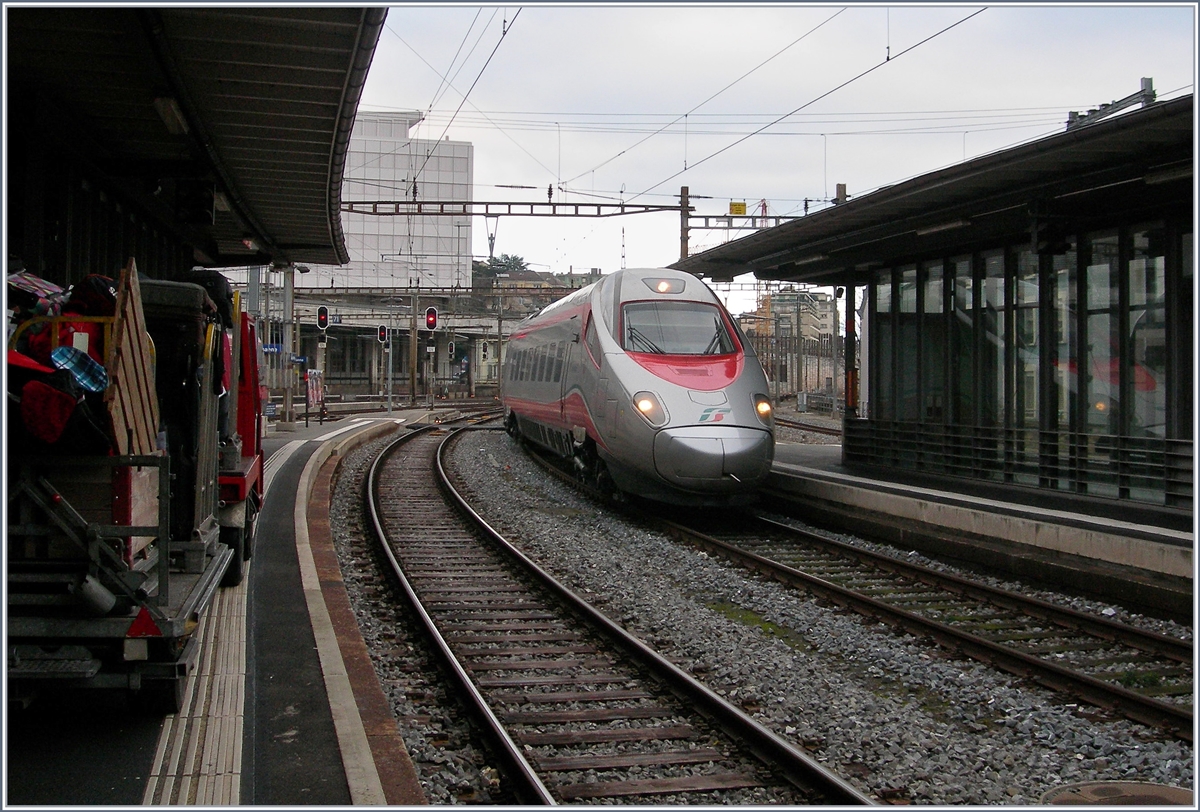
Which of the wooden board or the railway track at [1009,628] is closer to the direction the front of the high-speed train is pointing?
the railway track

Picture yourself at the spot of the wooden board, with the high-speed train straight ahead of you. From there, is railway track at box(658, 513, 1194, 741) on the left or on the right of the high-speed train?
right

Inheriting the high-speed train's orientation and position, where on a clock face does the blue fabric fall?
The blue fabric is roughly at 2 o'clock from the high-speed train.

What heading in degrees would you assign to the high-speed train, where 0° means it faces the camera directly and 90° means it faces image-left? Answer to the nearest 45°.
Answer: approximately 315°

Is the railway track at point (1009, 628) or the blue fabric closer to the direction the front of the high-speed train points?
the railway track

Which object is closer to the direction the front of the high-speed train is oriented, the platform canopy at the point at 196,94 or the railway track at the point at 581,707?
the railway track

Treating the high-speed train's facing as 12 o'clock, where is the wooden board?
The wooden board is roughly at 2 o'clock from the high-speed train.
